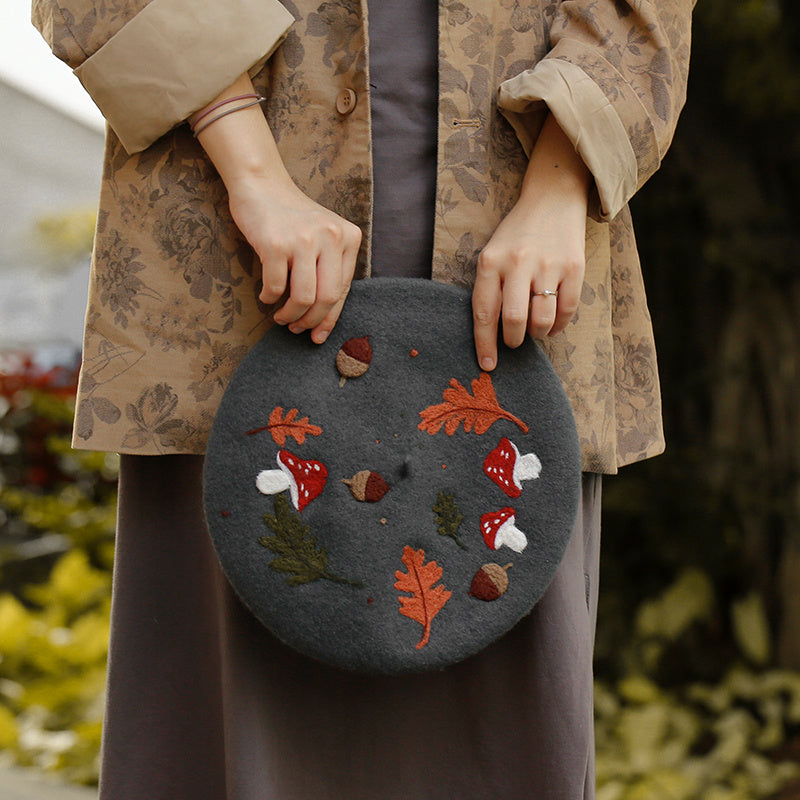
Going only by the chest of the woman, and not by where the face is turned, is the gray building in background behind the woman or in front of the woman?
behind

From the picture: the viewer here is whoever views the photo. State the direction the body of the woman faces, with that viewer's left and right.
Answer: facing the viewer
